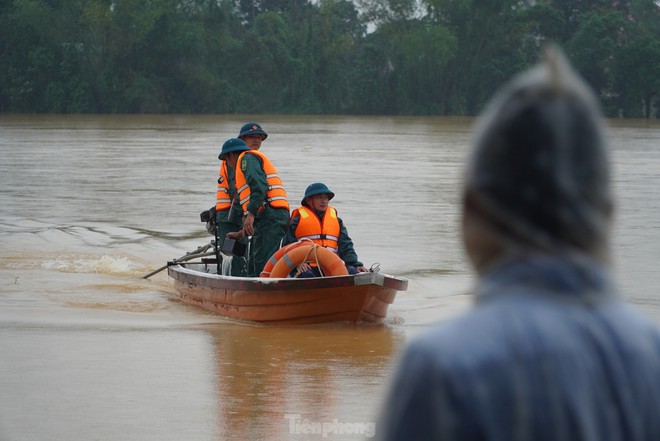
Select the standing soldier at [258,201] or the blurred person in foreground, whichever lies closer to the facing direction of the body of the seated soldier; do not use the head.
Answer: the blurred person in foreground

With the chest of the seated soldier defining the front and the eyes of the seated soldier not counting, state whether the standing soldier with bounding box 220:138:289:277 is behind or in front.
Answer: behind

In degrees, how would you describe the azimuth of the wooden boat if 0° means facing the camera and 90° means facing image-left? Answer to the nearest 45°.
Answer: approximately 315°

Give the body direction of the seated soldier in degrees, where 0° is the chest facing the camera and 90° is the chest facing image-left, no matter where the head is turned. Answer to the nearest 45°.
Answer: approximately 315°
